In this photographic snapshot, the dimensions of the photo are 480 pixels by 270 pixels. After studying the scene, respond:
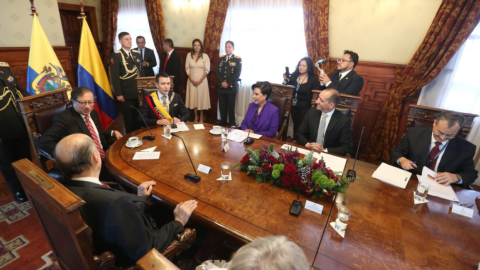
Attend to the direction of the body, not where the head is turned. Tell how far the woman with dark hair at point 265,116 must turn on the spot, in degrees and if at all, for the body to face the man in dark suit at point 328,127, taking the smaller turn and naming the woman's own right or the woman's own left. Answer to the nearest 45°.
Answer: approximately 90° to the woman's own left

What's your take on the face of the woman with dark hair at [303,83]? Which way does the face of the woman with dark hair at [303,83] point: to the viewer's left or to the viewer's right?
to the viewer's left

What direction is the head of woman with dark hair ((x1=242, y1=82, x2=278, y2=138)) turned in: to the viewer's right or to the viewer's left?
to the viewer's left

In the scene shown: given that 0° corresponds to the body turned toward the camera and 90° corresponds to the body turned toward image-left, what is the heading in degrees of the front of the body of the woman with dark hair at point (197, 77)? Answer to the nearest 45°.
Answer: approximately 0°

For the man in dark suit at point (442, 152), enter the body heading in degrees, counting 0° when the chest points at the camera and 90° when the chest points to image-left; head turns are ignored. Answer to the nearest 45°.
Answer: approximately 45°

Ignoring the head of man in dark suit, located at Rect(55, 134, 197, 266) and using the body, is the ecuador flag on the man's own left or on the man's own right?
on the man's own left

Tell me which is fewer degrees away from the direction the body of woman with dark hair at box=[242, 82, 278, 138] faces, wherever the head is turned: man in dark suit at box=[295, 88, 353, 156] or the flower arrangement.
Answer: the flower arrangement

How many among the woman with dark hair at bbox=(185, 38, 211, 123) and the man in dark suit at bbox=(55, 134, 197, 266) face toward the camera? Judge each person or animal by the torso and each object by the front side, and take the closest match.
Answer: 1

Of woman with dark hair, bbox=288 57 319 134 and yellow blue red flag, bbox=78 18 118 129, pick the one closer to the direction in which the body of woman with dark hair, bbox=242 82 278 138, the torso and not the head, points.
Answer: the yellow blue red flag

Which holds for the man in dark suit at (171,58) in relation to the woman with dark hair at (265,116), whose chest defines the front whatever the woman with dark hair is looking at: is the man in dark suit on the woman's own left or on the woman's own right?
on the woman's own right

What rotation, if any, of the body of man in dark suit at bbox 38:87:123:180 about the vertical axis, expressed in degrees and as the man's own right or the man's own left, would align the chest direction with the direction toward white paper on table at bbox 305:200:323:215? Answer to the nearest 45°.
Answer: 0° — they already face it

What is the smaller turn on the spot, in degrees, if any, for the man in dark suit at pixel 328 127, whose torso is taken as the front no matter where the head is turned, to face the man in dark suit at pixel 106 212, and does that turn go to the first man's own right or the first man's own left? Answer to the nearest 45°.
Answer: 0° — they already face them

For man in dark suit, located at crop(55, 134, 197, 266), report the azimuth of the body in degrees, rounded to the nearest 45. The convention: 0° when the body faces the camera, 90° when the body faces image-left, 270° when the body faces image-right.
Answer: approximately 225°

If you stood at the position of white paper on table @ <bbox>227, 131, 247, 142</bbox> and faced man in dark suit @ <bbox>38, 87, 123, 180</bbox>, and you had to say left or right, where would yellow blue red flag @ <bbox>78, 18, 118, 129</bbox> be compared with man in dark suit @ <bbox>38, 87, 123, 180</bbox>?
right
